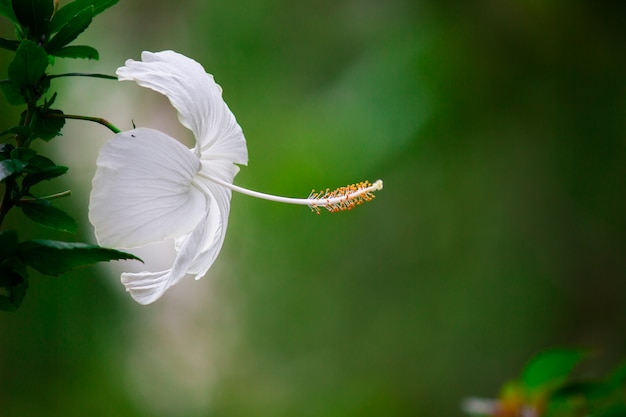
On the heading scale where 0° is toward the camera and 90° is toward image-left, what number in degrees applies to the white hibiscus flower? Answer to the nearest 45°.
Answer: approximately 270°
